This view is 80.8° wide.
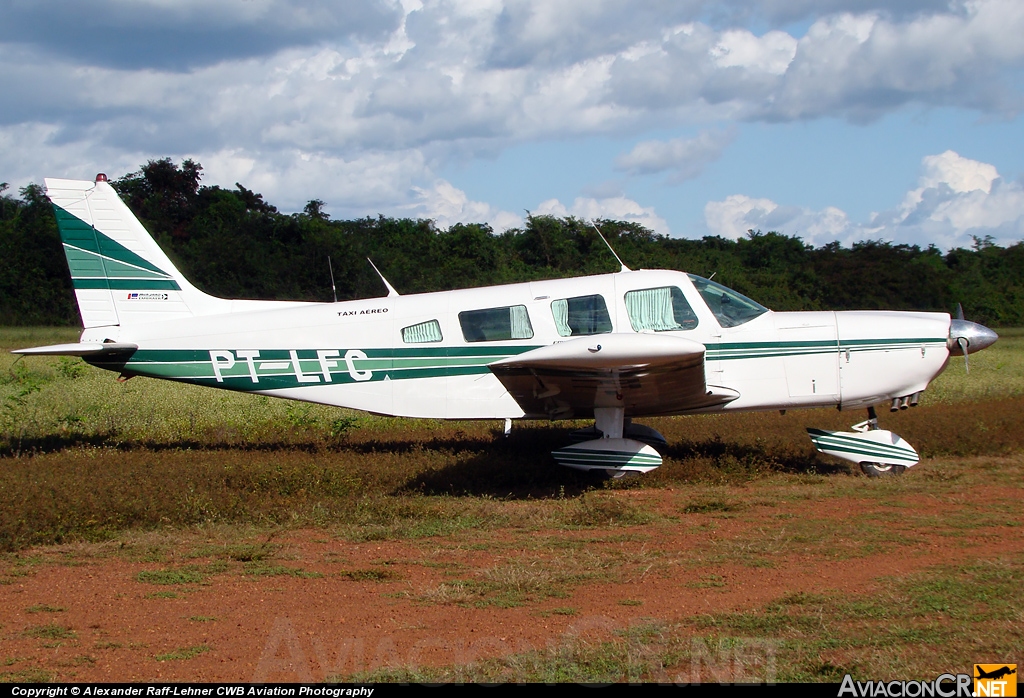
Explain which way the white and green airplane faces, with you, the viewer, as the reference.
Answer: facing to the right of the viewer
